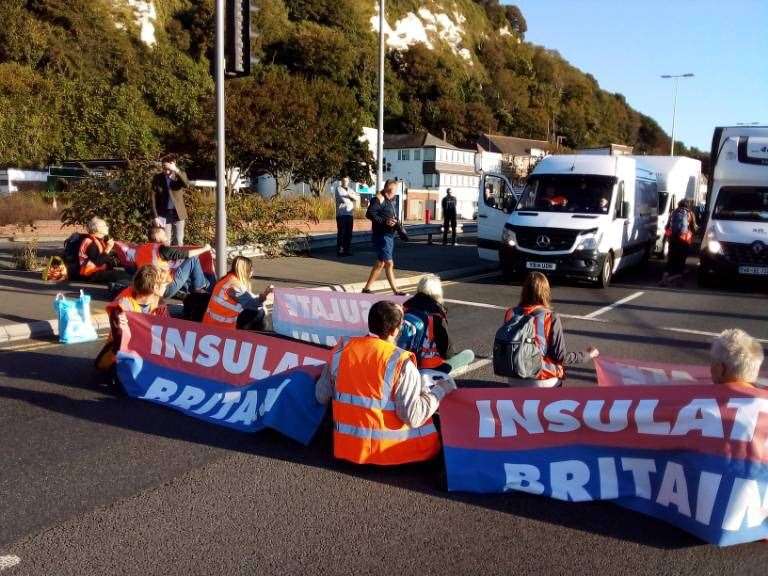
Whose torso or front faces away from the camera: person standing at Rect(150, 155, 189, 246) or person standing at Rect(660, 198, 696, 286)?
person standing at Rect(660, 198, 696, 286)

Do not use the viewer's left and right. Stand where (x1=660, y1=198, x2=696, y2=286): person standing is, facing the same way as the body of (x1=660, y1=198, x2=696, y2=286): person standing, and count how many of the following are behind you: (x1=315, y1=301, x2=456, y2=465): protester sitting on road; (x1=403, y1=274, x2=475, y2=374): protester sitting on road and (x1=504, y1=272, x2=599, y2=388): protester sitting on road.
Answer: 3

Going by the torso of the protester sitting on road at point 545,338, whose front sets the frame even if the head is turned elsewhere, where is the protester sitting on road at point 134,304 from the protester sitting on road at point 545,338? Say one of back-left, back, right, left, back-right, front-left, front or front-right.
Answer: back-left

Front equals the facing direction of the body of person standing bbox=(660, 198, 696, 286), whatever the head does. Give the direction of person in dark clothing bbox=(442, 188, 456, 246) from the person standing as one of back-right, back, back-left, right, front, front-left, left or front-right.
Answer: front-left

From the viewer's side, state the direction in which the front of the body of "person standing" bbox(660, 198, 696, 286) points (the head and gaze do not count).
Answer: away from the camera

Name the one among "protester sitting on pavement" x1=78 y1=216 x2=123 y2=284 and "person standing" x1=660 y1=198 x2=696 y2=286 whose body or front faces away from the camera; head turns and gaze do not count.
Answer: the person standing

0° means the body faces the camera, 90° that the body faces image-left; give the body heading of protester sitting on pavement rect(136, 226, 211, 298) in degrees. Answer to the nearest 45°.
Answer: approximately 270°

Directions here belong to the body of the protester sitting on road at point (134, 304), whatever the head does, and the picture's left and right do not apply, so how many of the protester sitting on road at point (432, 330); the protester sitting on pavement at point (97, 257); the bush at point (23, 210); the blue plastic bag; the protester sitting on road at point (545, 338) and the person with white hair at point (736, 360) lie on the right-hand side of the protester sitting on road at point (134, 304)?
3

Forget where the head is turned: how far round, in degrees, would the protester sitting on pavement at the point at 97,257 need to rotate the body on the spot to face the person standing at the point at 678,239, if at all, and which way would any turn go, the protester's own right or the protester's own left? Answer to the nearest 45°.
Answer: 0° — they already face them

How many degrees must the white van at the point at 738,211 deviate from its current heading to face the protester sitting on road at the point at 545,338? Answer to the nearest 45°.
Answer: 0° — it already faces them

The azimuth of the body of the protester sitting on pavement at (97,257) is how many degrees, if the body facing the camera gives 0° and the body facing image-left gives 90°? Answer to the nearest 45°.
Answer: approximately 270°

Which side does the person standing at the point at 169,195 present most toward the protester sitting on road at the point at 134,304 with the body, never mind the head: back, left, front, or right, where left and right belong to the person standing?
front

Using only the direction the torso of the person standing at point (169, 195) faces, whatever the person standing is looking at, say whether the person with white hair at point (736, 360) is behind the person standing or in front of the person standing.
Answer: in front

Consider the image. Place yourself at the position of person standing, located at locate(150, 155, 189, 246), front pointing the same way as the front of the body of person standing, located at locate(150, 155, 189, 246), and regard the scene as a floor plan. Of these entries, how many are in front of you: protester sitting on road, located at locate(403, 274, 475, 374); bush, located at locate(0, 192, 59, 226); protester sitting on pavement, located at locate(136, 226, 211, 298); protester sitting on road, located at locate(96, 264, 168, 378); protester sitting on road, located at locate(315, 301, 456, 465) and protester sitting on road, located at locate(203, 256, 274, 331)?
5
